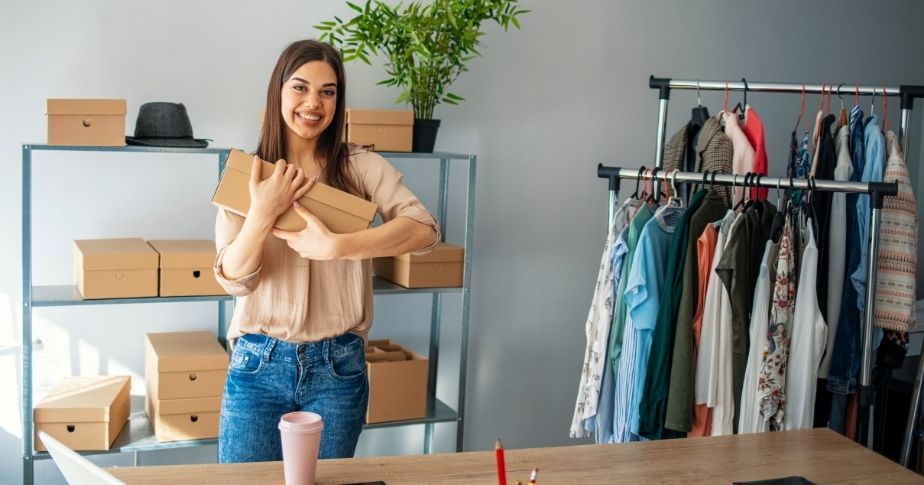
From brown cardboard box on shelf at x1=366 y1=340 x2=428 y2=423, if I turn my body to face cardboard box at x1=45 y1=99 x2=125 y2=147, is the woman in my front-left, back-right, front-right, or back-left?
front-left

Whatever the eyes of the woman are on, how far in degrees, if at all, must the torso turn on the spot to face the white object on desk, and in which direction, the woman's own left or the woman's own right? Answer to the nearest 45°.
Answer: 0° — they already face it

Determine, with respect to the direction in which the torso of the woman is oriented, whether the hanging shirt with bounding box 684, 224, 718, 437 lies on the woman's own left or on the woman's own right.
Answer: on the woman's own left

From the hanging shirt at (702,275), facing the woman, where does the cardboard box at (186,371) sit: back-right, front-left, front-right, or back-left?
front-right

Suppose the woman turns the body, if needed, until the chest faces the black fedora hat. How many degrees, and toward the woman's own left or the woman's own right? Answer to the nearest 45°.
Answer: approximately 135° to the woman's own right

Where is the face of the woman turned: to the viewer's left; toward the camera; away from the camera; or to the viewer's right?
toward the camera

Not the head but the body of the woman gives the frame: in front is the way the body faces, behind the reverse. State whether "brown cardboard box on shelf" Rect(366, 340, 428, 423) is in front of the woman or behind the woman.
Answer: behind

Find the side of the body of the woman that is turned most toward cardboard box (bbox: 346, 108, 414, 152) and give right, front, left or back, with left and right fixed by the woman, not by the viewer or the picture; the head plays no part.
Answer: back

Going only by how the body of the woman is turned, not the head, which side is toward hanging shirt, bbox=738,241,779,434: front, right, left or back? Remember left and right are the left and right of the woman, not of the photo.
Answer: left

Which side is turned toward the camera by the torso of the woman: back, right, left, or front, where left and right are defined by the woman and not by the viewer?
front

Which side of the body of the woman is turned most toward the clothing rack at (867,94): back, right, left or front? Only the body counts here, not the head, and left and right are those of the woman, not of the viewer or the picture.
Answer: left
